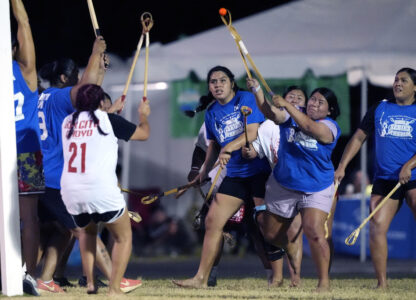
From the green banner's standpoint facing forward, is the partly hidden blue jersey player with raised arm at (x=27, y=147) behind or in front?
in front

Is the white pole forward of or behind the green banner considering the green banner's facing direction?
forward

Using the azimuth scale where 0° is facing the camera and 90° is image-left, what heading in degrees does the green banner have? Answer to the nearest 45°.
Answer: approximately 0°
